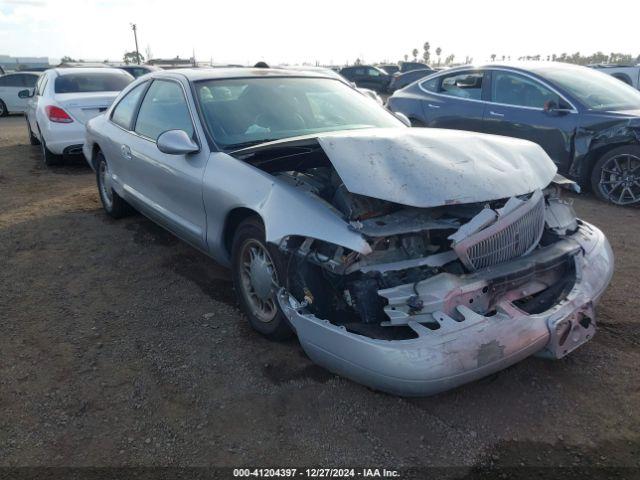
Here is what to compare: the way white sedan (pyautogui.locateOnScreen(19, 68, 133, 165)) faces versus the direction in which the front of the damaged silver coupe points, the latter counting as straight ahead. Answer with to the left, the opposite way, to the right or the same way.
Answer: the opposite way

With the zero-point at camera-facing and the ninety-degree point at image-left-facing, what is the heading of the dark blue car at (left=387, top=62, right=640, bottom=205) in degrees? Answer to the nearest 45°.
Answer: approximately 315°

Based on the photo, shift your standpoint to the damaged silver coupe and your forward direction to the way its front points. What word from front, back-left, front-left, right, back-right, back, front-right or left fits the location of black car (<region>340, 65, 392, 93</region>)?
back-left

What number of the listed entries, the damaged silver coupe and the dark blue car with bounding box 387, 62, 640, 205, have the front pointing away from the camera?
0

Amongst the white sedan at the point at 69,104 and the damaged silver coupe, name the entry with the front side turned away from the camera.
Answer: the white sedan

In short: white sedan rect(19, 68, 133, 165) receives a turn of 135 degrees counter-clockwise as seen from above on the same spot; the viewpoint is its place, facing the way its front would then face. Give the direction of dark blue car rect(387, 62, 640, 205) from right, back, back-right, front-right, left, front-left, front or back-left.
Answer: left

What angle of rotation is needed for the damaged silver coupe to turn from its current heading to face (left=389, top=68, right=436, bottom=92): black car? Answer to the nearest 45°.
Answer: approximately 135° to its left

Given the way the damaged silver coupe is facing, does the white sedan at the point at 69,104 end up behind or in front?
behind

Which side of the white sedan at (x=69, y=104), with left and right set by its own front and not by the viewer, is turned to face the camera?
back

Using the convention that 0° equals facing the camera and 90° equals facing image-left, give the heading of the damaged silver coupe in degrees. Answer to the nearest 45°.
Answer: approximately 315°

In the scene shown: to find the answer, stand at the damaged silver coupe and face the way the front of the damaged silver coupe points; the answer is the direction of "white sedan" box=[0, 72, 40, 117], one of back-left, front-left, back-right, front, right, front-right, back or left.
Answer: back

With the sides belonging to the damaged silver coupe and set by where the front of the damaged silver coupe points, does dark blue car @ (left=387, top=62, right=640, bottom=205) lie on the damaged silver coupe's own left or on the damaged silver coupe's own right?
on the damaged silver coupe's own left
